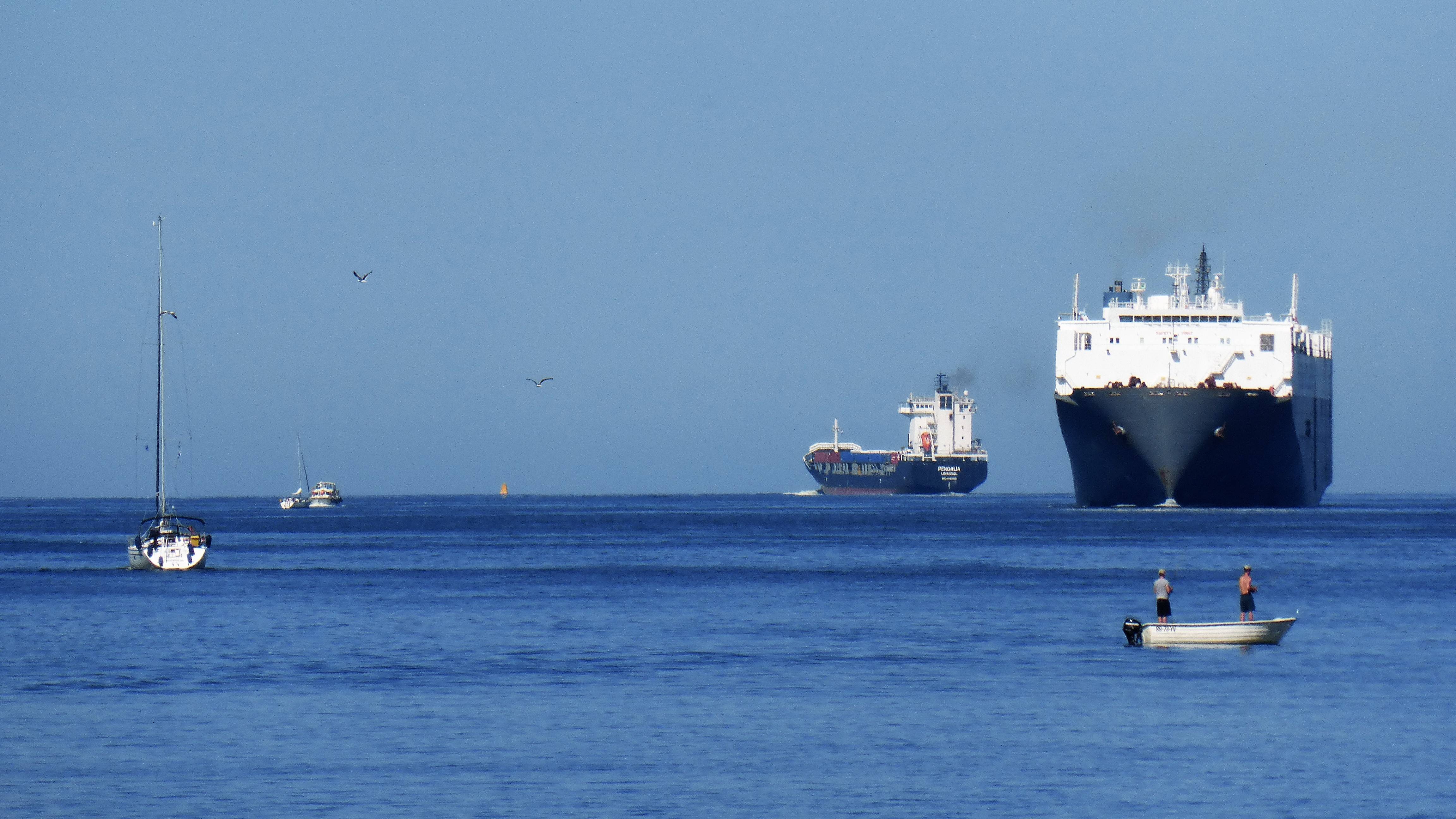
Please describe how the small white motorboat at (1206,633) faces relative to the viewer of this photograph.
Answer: facing to the right of the viewer
